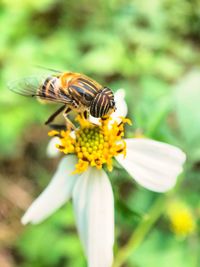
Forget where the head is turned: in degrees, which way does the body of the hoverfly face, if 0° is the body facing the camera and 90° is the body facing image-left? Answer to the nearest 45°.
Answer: approximately 270°
